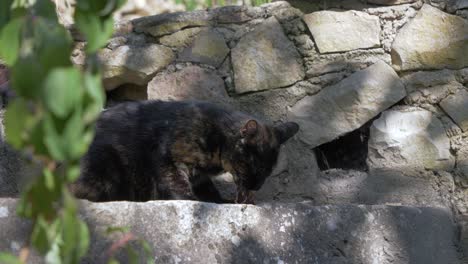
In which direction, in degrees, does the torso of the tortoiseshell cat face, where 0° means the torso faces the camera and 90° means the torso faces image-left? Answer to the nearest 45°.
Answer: approximately 270°
